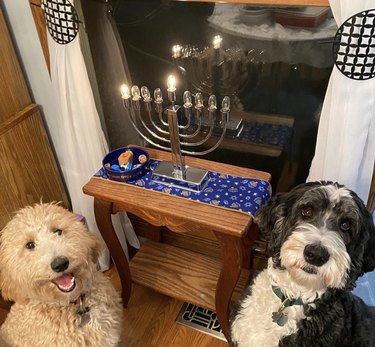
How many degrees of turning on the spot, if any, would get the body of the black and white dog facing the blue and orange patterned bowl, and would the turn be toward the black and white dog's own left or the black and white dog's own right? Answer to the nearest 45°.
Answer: approximately 90° to the black and white dog's own right

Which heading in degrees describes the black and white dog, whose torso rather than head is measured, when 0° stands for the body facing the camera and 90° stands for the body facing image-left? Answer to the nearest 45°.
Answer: approximately 0°

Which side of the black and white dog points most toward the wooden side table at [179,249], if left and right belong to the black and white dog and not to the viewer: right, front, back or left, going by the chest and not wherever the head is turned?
right

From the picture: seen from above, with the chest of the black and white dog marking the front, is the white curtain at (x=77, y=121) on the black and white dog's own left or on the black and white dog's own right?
on the black and white dog's own right
